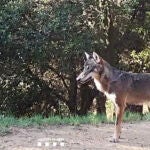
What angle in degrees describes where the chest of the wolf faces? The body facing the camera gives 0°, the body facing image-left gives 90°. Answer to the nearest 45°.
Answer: approximately 90°
